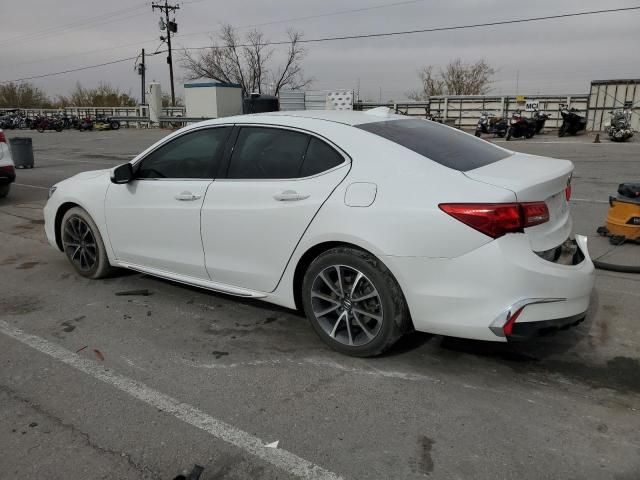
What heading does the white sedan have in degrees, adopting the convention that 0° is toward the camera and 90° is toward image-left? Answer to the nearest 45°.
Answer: approximately 135°

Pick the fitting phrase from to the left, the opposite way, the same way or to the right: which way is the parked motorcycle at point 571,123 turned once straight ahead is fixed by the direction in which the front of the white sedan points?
to the left

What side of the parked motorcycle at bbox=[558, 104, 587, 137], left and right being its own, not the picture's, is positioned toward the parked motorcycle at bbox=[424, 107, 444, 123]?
right

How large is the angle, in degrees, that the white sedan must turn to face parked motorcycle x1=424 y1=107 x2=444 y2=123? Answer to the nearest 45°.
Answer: approximately 45° to its right

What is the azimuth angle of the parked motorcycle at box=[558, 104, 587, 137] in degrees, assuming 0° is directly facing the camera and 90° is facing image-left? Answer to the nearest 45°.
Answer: approximately 45°

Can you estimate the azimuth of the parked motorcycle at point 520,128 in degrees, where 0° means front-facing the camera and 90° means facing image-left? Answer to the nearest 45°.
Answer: approximately 45°

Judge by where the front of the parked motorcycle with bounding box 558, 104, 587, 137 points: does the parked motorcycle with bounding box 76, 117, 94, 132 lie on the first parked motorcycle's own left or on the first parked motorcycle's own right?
on the first parked motorcycle's own right

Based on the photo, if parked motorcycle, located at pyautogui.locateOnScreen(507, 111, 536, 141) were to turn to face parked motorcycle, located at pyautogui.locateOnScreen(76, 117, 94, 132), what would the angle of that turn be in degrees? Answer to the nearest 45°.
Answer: approximately 45° to its right

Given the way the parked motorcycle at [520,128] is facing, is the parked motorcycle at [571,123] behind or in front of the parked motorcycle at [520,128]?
behind
